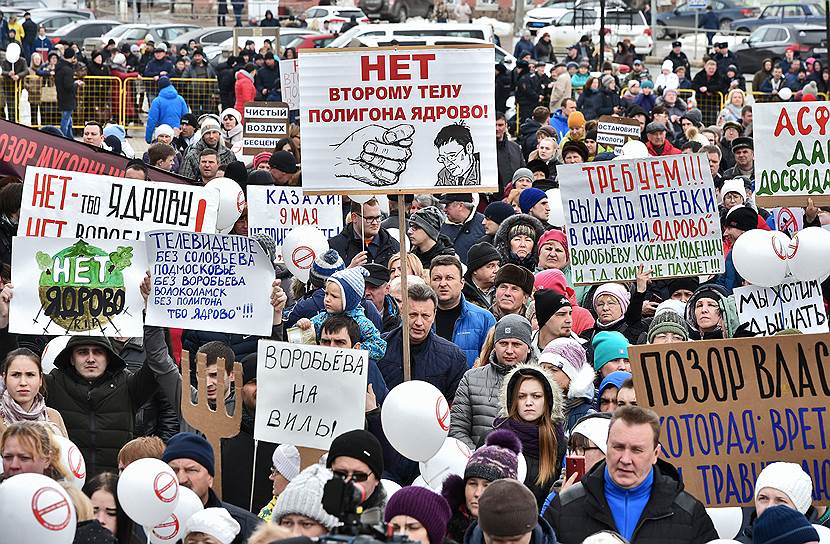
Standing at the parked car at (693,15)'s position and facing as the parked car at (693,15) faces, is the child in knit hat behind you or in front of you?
in front

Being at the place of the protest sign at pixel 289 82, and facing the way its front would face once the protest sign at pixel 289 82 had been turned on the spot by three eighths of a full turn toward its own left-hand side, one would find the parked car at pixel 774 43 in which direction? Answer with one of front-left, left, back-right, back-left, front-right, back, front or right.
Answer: front

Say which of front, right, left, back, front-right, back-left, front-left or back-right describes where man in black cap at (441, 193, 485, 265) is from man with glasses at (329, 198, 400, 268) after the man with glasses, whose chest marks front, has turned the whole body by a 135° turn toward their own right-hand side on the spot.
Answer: back-right

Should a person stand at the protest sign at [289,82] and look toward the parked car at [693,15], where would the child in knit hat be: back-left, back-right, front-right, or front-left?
back-right

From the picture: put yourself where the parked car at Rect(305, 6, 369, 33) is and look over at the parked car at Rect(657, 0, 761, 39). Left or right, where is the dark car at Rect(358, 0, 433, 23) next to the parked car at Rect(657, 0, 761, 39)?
left

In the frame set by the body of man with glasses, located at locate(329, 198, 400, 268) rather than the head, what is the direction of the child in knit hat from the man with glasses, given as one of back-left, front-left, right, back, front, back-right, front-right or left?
front-right

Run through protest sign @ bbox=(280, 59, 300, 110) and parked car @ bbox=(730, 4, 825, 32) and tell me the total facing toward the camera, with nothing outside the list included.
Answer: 1

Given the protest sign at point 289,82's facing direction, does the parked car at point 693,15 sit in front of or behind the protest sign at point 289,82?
behind
